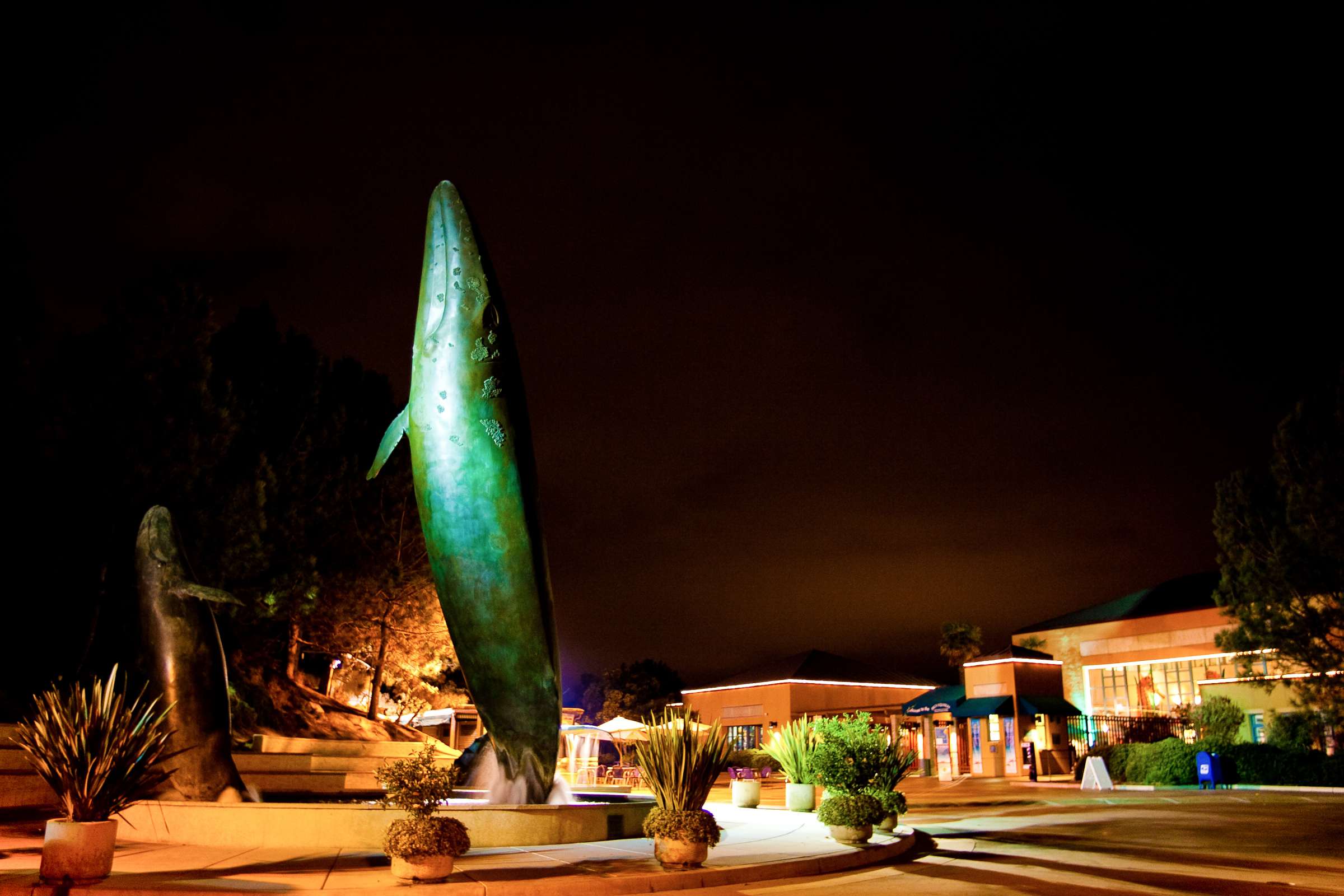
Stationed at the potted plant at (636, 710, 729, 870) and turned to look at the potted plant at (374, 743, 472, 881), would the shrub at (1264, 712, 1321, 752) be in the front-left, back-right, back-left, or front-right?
back-right

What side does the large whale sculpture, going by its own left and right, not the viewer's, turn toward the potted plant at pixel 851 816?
back

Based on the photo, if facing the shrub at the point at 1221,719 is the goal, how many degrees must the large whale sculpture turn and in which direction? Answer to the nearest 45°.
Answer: approximately 135° to its right

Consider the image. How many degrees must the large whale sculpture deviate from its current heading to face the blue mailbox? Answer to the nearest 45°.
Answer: approximately 135° to its right

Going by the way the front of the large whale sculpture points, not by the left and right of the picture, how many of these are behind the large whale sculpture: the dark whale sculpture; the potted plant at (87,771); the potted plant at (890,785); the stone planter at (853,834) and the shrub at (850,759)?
3

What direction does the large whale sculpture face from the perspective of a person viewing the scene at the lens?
facing to the left of the viewer
